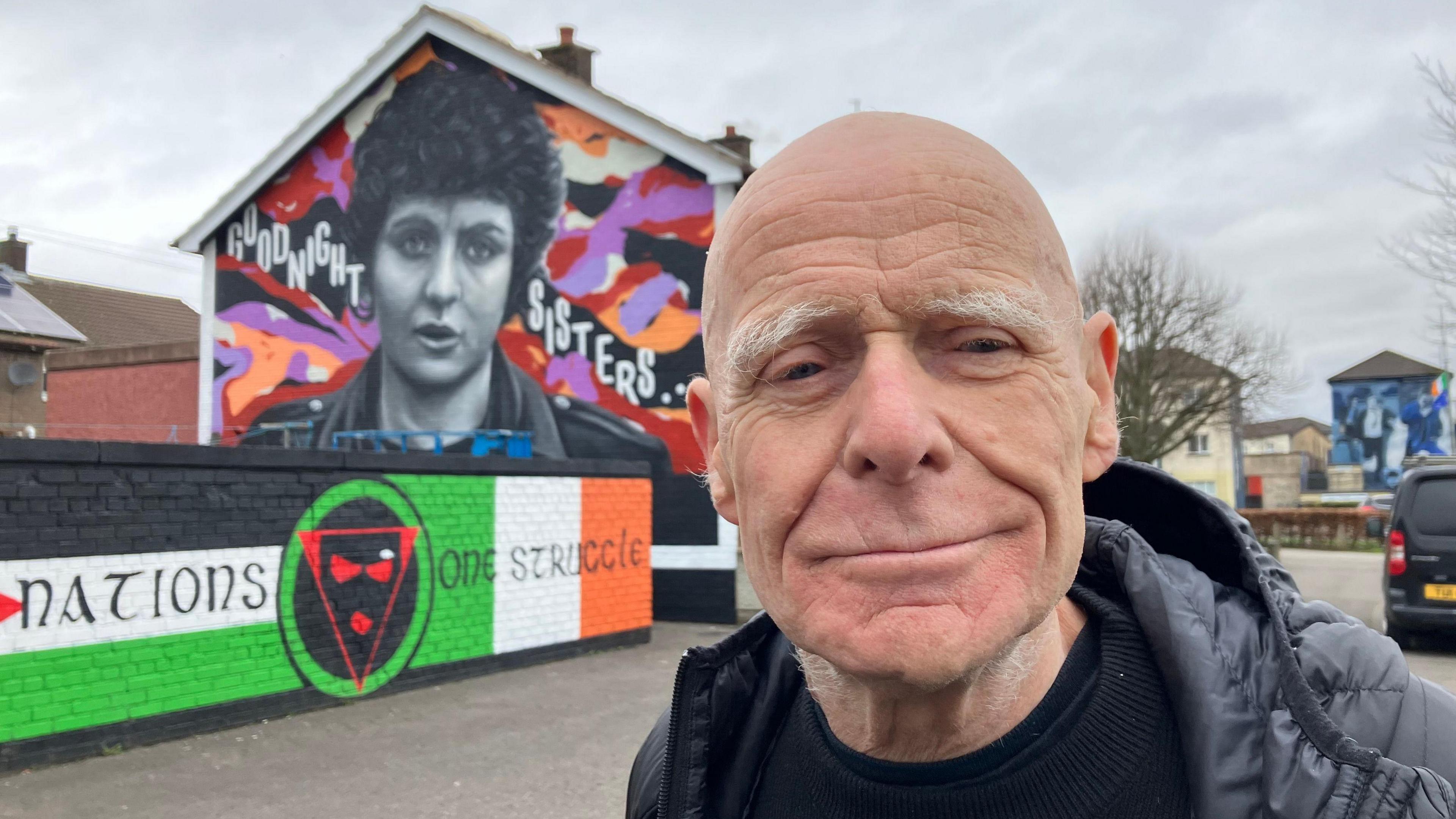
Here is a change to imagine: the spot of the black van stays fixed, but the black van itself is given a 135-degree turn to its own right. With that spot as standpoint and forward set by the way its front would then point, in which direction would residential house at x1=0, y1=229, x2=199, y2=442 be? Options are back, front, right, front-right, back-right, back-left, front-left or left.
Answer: back-right

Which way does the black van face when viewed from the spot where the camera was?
facing away from the viewer

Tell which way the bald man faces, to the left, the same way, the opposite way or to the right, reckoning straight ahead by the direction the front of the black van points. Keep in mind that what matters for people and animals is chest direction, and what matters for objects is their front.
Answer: the opposite way

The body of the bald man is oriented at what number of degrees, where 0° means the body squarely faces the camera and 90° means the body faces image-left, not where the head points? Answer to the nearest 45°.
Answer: approximately 0°

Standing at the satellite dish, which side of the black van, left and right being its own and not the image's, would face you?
left

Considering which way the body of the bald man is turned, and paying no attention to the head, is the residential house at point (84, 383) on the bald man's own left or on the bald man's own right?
on the bald man's own right

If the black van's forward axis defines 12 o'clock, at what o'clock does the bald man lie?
The bald man is roughly at 6 o'clock from the black van.

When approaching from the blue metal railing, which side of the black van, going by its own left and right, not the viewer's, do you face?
left

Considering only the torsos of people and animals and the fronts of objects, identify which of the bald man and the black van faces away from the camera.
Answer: the black van

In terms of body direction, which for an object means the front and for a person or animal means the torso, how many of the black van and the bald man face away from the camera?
1
